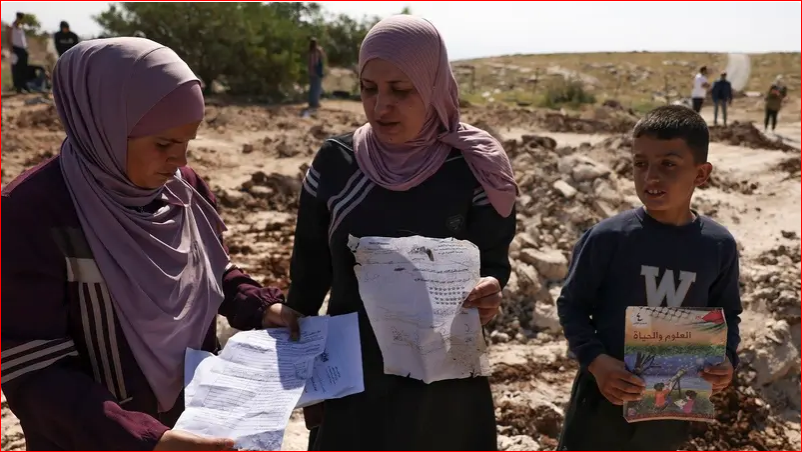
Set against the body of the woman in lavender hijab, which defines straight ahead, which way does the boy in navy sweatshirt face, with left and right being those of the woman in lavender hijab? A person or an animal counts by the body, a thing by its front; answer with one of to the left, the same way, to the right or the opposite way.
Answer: to the right

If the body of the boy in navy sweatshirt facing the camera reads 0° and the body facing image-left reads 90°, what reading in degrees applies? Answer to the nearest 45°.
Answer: approximately 0°

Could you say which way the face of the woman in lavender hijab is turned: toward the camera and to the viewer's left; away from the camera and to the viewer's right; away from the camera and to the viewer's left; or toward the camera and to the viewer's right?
toward the camera and to the viewer's right

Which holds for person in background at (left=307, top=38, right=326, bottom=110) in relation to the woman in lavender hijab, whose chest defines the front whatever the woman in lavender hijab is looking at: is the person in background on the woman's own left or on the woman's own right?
on the woman's own left

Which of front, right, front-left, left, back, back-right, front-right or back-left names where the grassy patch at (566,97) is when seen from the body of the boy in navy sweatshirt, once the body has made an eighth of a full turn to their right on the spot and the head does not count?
back-right

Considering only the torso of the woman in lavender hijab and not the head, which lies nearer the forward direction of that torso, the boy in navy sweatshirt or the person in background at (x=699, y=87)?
the boy in navy sweatshirt

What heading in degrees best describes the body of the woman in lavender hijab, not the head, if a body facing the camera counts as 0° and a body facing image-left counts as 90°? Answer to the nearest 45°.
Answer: approximately 315°

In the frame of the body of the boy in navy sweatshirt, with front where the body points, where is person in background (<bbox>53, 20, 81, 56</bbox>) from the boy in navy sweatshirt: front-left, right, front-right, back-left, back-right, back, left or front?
back-right
